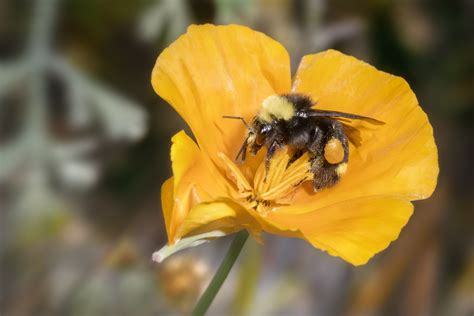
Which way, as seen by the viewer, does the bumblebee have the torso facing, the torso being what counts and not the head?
to the viewer's left
